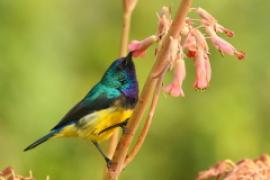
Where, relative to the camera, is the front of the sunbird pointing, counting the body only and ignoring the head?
to the viewer's right

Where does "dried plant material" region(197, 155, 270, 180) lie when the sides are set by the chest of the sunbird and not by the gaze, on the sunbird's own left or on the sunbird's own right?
on the sunbird's own right
